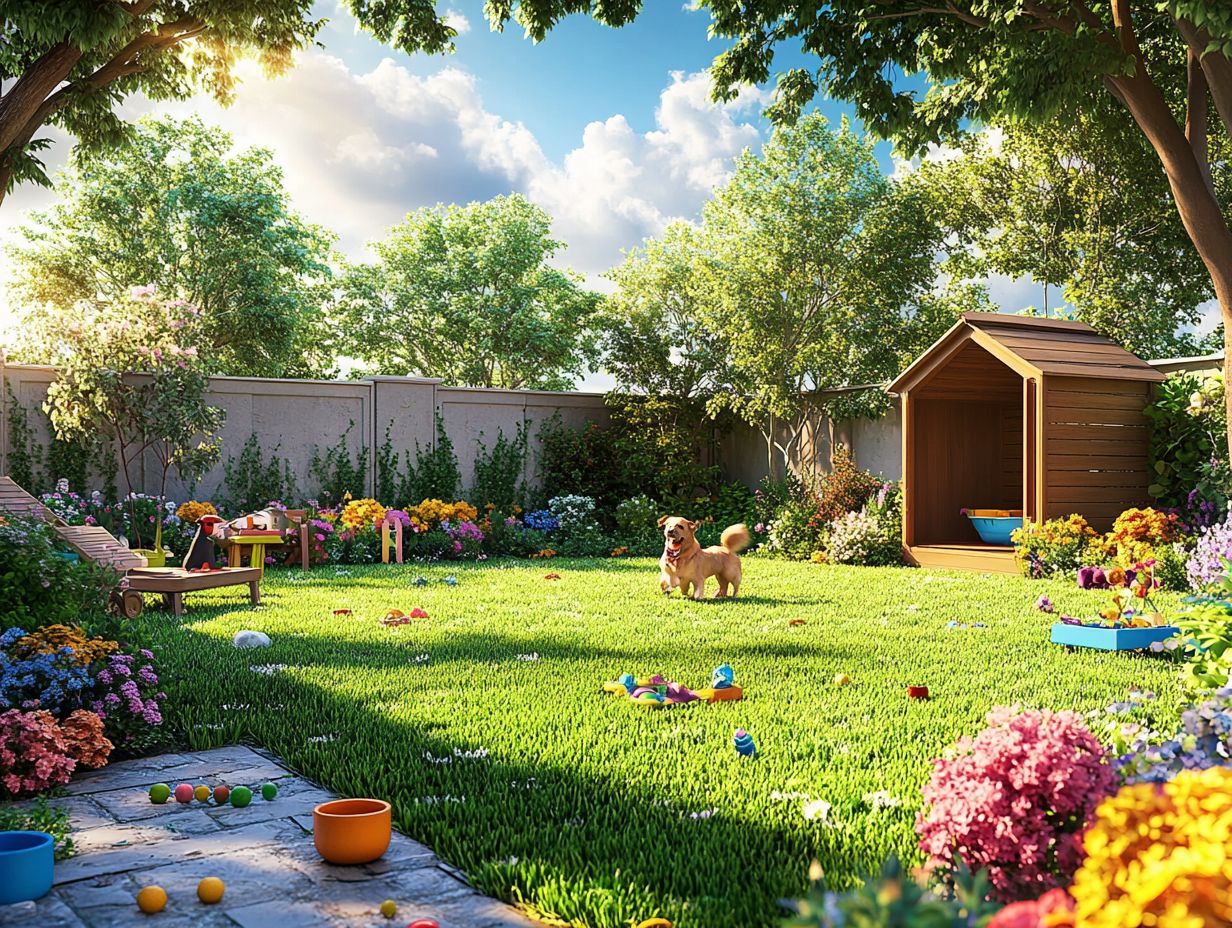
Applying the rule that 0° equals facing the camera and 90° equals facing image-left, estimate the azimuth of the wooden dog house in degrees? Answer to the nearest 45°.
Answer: approximately 45°

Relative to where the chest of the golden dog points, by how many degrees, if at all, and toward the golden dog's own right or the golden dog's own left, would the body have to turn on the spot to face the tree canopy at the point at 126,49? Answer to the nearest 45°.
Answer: approximately 45° to the golden dog's own right

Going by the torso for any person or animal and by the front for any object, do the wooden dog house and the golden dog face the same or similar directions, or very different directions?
same or similar directions

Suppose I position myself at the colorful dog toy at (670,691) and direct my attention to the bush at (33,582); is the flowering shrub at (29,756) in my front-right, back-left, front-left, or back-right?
front-left

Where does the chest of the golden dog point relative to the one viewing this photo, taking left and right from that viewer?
facing the viewer and to the left of the viewer

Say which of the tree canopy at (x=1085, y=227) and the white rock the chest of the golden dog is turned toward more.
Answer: the white rock

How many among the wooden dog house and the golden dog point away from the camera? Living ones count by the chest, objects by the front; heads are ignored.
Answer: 0

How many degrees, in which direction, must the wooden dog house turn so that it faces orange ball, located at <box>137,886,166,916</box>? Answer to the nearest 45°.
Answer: approximately 45° to its left

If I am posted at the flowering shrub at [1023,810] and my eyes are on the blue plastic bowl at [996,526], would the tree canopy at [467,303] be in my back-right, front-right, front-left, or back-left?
front-left

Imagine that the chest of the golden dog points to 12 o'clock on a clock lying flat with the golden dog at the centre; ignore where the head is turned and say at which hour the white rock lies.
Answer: The white rock is roughly at 12 o'clock from the golden dog.

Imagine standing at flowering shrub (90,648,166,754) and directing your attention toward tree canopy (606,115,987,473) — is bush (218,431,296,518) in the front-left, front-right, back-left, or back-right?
front-left

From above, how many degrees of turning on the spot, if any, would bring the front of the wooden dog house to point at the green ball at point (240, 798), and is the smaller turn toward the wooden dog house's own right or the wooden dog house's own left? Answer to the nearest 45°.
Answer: approximately 45° to the wooden dog house's own left
